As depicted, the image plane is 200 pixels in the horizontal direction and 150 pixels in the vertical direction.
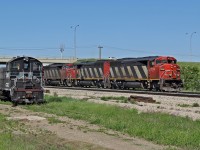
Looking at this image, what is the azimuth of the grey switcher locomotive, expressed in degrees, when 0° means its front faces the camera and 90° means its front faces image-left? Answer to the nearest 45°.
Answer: approximately 0°
